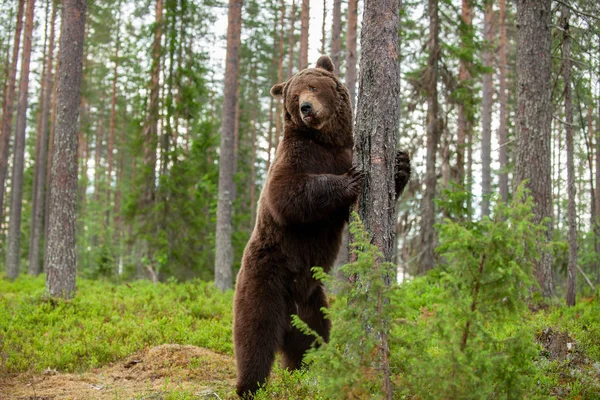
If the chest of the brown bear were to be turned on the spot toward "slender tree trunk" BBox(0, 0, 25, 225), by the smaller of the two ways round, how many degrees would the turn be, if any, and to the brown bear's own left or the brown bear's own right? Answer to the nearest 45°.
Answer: approximately 135° to the brown bear's own left

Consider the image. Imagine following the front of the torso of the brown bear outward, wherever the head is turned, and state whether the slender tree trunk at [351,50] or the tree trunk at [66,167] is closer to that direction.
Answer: the slender tree trunk

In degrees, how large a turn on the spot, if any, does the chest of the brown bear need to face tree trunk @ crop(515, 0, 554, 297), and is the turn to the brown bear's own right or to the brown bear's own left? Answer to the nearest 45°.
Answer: approximately 45° to the brown bear's own left

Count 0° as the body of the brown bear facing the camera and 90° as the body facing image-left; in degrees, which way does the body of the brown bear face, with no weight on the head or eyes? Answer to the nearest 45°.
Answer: approximately 270°

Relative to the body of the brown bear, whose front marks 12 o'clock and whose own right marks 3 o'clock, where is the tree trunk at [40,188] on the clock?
The tree trunk is roughly at 8 o'clock from the brown bear.
